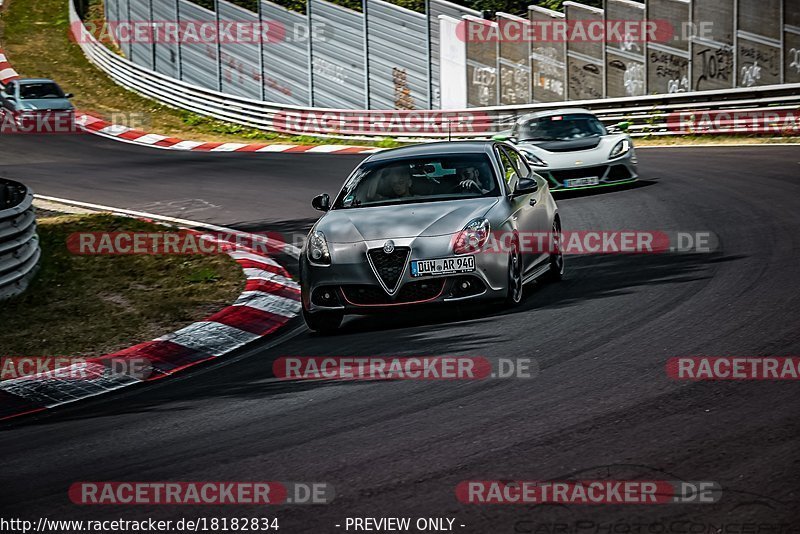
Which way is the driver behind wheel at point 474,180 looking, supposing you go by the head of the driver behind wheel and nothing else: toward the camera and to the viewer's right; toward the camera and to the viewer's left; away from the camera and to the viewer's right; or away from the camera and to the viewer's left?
toward the camera and to the viewer's left

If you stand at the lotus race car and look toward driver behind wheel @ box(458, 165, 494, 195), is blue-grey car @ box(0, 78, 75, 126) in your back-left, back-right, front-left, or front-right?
back-right

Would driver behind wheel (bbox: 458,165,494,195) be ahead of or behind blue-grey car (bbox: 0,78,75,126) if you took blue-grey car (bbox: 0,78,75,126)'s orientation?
ahead

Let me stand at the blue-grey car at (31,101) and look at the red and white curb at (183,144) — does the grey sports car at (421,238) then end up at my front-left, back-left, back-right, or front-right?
front-right

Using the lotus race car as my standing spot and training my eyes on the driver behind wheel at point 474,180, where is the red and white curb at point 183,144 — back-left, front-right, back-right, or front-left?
back-right

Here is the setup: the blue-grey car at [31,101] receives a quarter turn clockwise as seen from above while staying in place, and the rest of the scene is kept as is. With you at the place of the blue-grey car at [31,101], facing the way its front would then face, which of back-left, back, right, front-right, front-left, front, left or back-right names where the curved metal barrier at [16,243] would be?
front-left

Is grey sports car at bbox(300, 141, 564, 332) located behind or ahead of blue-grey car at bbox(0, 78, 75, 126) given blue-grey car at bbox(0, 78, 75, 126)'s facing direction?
ahead

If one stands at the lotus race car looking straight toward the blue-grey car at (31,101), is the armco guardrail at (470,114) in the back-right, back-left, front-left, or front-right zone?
front-right
